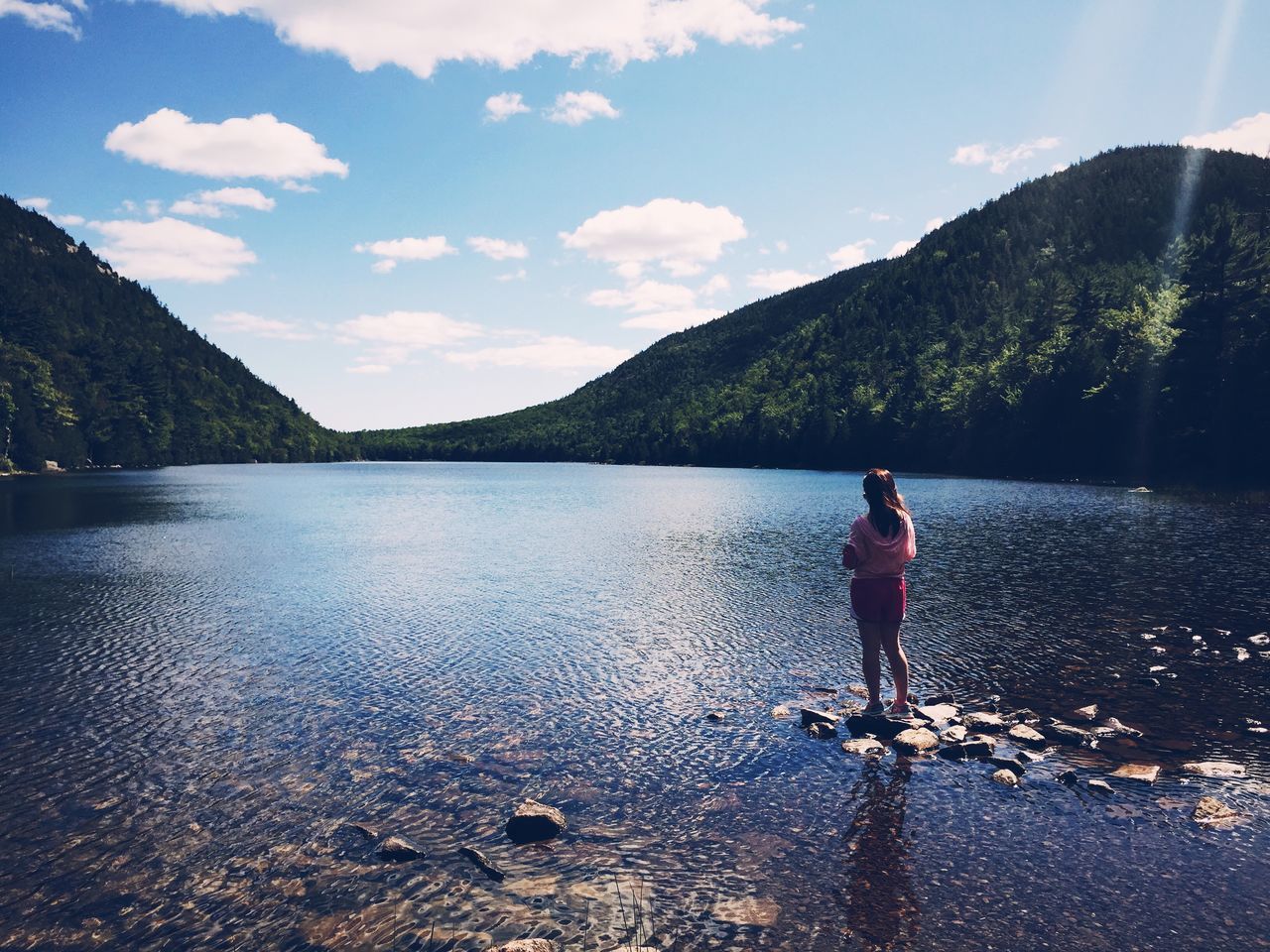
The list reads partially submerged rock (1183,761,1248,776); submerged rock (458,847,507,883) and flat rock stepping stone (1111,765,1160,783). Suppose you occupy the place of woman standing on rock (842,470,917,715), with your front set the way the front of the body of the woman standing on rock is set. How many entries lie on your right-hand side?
2

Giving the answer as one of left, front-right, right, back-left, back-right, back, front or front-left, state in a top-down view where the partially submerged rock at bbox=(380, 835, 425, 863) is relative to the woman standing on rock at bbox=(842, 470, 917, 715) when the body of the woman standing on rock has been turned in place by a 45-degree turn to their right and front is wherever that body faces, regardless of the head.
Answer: back

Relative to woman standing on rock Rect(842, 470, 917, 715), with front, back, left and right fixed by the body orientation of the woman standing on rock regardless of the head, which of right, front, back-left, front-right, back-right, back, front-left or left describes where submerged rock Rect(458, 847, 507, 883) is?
back-left

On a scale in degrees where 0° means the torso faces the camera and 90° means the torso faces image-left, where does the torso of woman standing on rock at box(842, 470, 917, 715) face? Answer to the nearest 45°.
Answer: approximately 180°

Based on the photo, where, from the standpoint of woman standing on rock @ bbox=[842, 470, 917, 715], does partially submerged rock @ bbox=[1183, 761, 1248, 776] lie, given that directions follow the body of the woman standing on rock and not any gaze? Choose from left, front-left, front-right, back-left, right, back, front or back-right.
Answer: right

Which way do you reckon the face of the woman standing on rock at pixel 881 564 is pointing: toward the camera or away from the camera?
away from the camera

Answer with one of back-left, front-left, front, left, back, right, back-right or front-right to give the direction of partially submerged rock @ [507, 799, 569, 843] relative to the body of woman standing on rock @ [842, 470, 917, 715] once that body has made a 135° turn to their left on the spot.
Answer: front
